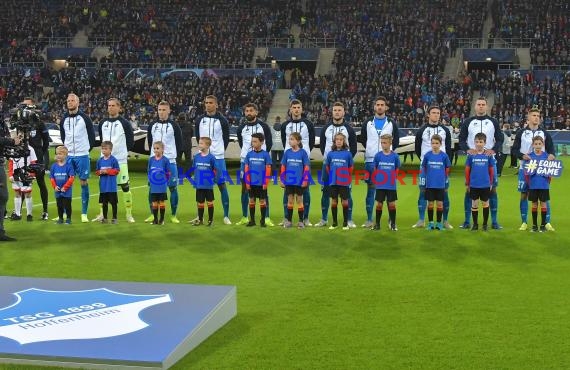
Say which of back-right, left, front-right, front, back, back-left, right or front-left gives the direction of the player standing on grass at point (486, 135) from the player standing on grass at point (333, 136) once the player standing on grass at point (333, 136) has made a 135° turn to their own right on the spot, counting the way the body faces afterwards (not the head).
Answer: back-right

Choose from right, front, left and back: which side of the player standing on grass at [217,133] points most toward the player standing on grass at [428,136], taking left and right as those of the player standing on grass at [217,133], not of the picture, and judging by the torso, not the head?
left

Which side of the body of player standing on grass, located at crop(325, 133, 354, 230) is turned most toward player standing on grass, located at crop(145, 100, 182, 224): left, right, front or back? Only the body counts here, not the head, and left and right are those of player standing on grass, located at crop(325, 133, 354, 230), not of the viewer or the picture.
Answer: right

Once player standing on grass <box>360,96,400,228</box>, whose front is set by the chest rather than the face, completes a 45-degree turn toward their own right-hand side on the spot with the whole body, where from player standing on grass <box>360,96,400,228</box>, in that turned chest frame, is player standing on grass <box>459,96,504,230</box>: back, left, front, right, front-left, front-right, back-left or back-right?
back-left

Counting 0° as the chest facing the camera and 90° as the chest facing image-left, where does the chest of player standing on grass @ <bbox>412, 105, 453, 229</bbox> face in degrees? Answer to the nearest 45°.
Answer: approximately 0°

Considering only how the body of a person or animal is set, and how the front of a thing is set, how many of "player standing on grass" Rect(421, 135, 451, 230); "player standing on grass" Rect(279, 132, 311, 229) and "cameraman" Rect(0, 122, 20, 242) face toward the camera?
2

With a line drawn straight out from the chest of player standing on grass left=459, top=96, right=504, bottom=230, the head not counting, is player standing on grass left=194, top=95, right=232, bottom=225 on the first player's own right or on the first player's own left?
on the first player's own right

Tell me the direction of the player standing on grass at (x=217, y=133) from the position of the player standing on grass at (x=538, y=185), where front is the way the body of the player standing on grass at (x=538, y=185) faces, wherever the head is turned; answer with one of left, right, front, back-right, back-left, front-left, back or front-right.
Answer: right

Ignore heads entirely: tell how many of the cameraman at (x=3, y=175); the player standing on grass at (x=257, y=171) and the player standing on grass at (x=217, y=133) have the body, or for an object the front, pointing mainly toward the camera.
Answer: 2

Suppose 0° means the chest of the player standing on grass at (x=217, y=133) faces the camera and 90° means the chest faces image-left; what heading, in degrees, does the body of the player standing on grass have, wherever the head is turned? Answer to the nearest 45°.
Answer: approximately 0°

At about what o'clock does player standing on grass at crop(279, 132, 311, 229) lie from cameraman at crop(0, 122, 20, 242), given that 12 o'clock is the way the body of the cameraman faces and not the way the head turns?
The player standing on grass is roughly at 12 o'clock from the cameraman.
